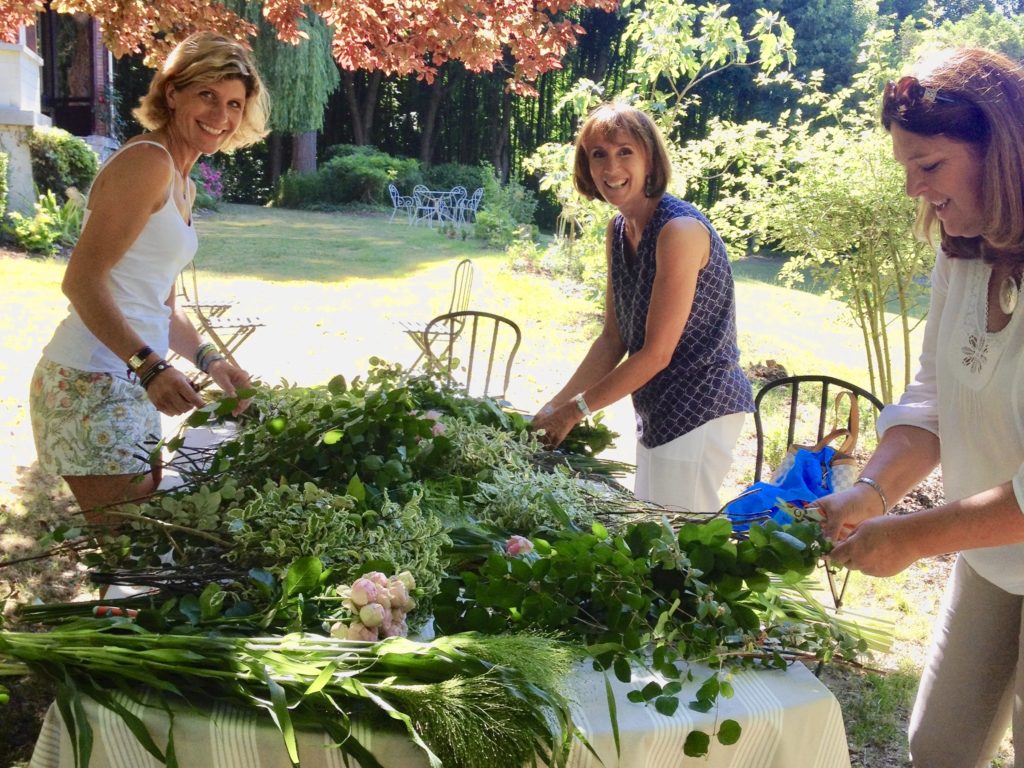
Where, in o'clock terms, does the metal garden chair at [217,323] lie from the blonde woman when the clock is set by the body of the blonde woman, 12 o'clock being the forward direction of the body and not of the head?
The metal garden chair is roughly at 9 o'clock from the blonde woman.

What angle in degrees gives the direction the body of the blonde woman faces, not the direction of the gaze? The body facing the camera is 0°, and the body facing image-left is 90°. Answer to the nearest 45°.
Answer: approximately 270°

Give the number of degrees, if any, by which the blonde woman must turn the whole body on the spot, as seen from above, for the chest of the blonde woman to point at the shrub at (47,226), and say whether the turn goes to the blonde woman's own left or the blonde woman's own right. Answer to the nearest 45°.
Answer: approximately 90° to the blonde woman's own left

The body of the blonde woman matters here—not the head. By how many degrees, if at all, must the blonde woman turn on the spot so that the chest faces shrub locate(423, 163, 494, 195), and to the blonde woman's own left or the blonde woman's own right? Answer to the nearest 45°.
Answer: approximately 90° to the blonde woman's own left

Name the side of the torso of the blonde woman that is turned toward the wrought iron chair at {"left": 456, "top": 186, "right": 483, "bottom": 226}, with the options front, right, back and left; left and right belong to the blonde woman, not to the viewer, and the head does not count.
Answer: left

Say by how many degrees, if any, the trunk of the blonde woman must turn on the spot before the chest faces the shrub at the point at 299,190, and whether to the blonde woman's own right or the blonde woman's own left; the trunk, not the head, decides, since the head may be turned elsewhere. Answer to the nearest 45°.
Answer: approximately 90° to the blonde woman's own left
